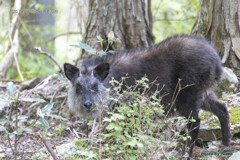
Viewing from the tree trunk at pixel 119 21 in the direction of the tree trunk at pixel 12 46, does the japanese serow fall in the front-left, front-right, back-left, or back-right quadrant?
back-left

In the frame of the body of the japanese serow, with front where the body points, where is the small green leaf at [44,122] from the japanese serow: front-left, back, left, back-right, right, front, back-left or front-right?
front-left

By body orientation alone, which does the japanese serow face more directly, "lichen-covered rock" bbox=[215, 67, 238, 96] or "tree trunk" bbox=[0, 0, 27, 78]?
the tree trunk

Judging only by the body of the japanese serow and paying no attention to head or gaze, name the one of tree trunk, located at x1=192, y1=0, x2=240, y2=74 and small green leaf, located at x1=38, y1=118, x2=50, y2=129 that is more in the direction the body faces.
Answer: the small green leaf

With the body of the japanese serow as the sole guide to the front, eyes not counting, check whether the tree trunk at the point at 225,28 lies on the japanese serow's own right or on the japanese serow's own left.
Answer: on the japanese serow's own right

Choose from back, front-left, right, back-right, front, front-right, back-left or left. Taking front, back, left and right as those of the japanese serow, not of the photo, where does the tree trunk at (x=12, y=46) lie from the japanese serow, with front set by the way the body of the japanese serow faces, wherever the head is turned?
front-right

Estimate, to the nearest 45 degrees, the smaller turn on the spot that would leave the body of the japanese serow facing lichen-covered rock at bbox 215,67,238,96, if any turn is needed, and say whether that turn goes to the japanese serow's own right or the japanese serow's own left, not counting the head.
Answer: approximately 135° to the japanese serow's own right

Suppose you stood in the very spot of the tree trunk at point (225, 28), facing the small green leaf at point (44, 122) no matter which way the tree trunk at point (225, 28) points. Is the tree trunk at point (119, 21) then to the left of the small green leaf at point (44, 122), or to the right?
right

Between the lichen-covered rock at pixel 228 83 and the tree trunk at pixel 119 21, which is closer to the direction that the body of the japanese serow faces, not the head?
the tree trunk

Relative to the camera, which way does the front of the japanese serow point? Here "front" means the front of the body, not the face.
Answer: to the viewer's left

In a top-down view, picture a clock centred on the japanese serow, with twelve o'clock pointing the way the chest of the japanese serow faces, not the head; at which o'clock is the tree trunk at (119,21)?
The tree trunk is roughly at 2 o'clock from the japanese serow.
